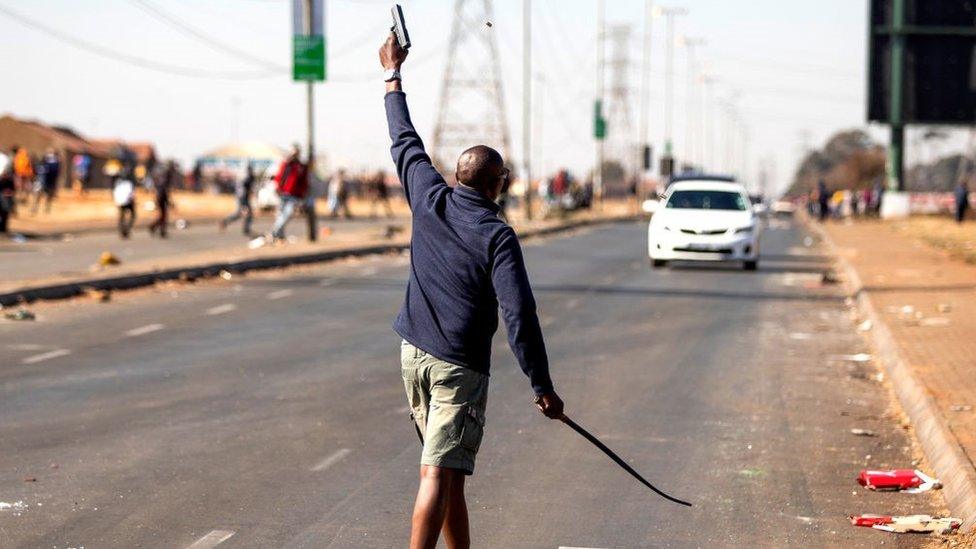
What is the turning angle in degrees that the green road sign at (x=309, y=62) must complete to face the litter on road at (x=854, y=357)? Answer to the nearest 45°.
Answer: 0° — it already faces it

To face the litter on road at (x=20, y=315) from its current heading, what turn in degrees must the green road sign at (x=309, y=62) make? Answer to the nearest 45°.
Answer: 0° — it already faces it

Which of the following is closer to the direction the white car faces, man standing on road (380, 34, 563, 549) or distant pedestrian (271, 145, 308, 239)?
the man standing on road

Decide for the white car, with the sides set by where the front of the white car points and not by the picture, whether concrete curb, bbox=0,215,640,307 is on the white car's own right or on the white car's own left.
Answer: on the white car's own right

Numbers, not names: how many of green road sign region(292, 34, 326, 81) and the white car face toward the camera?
2

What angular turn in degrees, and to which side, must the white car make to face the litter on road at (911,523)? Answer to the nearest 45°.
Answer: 0° — it already faces it

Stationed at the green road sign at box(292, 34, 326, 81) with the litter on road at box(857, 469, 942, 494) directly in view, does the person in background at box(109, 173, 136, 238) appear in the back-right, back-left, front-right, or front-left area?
back-right

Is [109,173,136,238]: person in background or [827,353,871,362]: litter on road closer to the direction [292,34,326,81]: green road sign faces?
the litter on road

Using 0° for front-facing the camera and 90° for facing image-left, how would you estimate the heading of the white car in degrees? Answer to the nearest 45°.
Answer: approximately 0°

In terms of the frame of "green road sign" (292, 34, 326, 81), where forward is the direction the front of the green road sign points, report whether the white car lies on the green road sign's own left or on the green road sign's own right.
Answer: on the green road sign's own left
